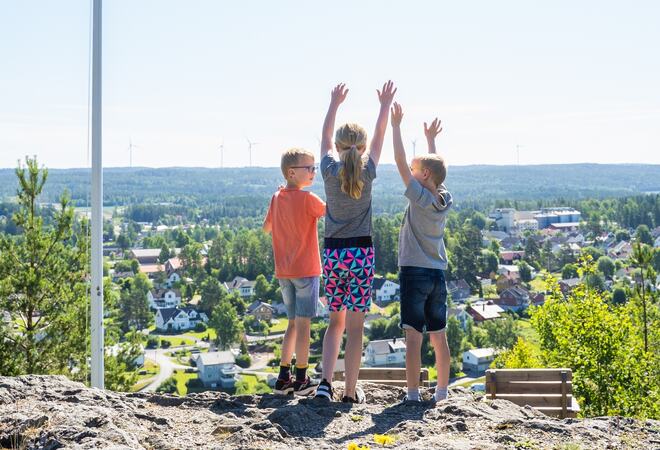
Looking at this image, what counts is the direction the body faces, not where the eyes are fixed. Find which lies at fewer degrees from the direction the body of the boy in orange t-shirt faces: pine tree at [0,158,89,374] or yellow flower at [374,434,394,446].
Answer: the pine tree

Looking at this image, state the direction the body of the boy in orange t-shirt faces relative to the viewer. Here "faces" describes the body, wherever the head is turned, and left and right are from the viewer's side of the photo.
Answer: facing away from the viewer and to the right of the viewer

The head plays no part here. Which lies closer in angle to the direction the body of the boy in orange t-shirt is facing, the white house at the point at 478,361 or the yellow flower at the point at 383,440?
the white house

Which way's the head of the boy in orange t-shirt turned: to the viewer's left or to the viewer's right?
to the viewer's right

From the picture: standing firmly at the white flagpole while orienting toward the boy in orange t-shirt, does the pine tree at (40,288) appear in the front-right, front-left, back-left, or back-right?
back-left

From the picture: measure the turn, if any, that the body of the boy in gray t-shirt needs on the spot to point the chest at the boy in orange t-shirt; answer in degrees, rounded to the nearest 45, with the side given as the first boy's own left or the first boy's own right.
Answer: approximately 45° to the first boy's own left

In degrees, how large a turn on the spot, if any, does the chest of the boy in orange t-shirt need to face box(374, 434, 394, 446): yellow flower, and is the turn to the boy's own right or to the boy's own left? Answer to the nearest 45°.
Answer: approximately 135° to the boy's own right

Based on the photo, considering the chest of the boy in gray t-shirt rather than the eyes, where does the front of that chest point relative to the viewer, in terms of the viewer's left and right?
facing away from the viewer and to the left of the viewer

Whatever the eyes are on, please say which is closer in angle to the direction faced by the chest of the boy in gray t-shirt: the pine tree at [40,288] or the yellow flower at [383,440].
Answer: the pine tree

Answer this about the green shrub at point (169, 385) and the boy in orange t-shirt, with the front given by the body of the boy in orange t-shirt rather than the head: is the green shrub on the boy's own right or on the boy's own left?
on the boy's own left

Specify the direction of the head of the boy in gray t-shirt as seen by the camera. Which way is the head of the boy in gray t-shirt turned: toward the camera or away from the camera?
away from the camera
